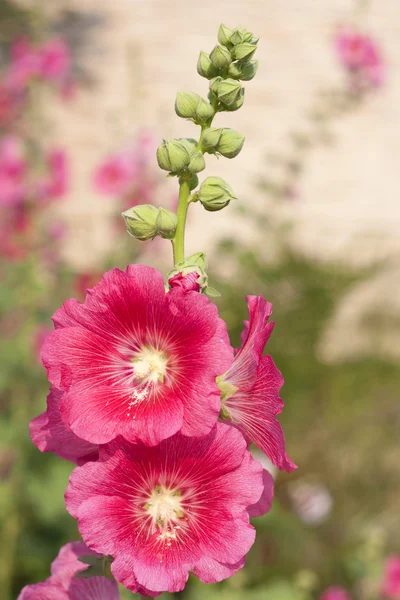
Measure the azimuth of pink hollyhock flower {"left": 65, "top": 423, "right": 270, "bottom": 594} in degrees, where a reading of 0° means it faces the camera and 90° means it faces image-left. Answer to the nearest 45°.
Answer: approximately 0°

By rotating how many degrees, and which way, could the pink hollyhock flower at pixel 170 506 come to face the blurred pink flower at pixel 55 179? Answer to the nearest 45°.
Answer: approximately 180°

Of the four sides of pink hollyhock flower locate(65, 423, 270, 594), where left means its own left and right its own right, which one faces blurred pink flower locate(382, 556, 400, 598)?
back

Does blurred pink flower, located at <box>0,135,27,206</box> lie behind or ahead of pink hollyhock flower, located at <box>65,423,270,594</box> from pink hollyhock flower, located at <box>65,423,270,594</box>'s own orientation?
behind

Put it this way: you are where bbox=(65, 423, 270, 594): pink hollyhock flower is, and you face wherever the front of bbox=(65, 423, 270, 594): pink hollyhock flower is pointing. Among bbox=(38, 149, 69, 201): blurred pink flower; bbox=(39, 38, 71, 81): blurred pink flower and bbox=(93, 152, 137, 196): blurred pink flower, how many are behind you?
3

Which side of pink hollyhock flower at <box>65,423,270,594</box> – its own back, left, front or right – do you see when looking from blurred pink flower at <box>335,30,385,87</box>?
back
